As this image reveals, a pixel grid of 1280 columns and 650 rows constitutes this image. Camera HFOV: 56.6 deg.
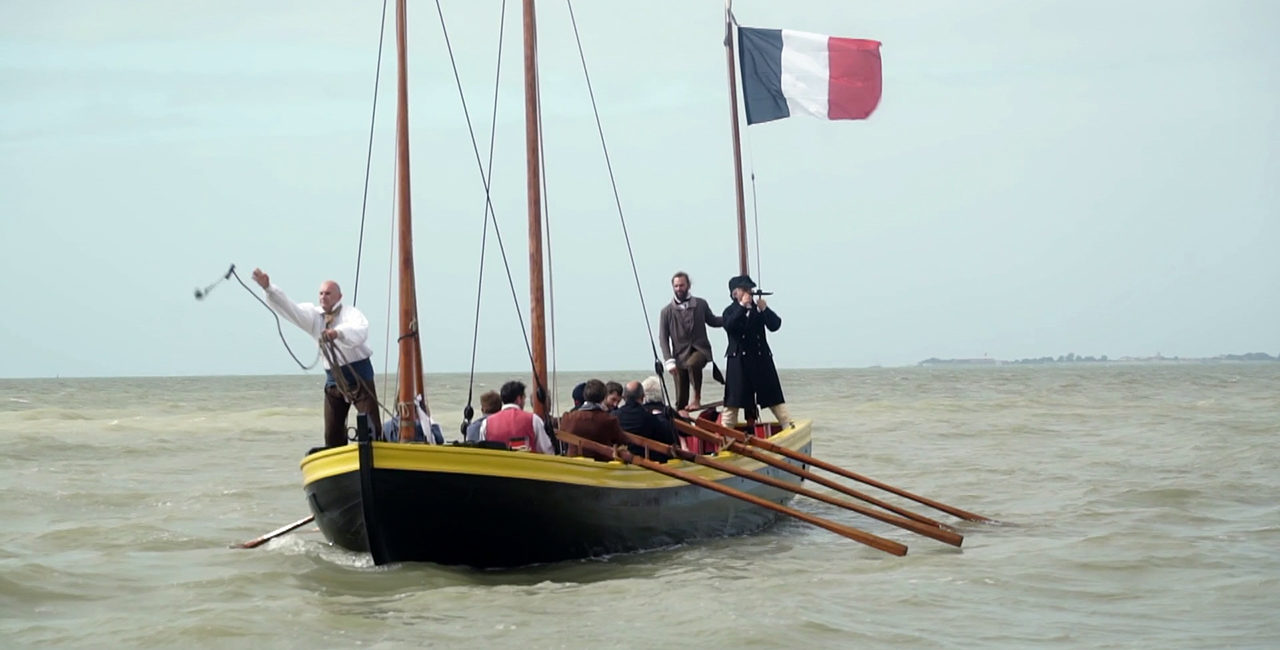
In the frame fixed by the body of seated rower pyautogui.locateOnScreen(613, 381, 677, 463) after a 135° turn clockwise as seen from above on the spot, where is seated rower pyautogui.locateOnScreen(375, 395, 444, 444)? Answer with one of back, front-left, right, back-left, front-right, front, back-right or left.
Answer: front-right

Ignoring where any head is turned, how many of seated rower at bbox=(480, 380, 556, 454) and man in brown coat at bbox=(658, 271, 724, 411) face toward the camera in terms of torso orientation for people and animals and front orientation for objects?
1

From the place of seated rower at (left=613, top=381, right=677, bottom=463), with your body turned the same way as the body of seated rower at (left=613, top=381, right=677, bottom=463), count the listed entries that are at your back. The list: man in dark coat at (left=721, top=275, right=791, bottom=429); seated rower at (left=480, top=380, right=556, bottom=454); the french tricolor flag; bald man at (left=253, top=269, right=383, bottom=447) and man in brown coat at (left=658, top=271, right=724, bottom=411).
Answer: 2

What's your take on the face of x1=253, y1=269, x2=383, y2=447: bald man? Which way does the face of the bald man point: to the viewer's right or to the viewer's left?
to the viewer's left

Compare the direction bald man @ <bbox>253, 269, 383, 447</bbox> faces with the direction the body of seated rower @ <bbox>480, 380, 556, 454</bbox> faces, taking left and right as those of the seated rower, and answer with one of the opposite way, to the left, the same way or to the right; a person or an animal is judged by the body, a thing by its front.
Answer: the opposite way

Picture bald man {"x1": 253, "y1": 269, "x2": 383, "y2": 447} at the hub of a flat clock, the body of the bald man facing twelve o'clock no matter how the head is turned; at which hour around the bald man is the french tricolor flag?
The french tricolor flag is roughly at 6 o'clock from the bald man.

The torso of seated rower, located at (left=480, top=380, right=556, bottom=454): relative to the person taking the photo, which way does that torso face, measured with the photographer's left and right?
facing away from the viewer and to the right of the viewer

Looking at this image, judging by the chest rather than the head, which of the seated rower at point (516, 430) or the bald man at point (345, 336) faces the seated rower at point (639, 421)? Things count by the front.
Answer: the seated rower at point (516, 430)

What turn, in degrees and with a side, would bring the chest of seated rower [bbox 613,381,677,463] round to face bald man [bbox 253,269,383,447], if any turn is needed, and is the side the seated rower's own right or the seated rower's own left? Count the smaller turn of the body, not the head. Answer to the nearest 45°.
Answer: approximately 180°

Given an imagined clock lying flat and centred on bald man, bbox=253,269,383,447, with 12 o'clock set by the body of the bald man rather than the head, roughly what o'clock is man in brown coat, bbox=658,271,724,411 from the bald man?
The man in brown coat is roughly at 6 o'clock from the bald man.

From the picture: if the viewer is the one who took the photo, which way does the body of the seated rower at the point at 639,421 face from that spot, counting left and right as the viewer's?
facing away from the viewer and to the right of the viewer

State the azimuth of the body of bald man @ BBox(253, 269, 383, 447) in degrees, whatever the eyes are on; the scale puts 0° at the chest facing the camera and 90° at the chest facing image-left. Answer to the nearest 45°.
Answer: approximately 45°

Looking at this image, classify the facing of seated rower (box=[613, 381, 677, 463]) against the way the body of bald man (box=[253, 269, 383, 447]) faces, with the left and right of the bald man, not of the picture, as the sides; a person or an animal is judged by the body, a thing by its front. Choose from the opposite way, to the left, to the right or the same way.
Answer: the opposite way
